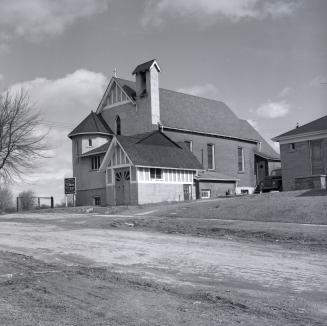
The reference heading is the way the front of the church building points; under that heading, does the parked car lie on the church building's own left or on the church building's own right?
on the church building's own left

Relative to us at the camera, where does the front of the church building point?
facing the viewer and to the left of the viewer

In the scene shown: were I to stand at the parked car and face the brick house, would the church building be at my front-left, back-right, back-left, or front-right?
back-right

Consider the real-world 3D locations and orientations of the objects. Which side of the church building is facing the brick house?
left

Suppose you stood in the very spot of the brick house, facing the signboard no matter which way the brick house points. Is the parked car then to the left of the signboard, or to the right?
right
